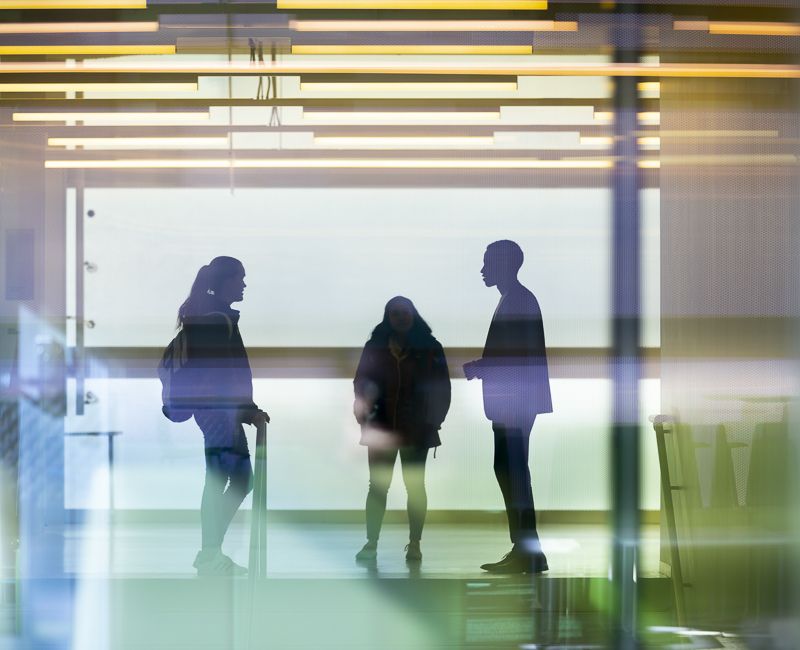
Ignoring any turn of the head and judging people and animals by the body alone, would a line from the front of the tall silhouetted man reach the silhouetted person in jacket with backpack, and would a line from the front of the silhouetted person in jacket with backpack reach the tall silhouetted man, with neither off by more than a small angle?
yes

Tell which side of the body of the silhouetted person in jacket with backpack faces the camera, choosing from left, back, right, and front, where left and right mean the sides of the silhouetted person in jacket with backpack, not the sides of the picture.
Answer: right

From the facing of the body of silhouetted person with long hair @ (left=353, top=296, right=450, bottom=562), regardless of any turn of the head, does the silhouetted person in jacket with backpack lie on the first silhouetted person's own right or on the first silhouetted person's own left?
on the first silhouetted person's own right

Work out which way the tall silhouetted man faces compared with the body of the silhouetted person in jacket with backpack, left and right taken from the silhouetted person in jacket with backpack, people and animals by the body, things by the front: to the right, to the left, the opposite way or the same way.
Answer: the opposite way

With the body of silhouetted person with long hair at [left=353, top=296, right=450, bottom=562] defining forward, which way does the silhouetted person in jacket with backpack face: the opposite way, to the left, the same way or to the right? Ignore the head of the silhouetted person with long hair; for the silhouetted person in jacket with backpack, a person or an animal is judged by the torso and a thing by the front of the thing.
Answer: to the left

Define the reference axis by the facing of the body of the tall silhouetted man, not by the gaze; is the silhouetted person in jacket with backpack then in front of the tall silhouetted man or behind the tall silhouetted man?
in front

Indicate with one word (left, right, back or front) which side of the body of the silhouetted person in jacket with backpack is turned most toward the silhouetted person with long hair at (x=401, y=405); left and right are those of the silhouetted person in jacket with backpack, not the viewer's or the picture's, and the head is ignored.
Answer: front

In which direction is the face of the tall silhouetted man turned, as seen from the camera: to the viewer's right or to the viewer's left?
to the viewer's left

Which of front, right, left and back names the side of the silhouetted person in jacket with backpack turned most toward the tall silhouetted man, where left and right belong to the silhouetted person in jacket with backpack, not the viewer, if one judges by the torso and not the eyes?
front

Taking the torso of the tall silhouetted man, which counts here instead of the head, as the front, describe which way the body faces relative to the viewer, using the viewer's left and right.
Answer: facing to the left of the viewer

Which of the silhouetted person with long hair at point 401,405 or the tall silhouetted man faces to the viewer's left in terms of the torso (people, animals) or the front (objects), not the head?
the tall silhouetted man
